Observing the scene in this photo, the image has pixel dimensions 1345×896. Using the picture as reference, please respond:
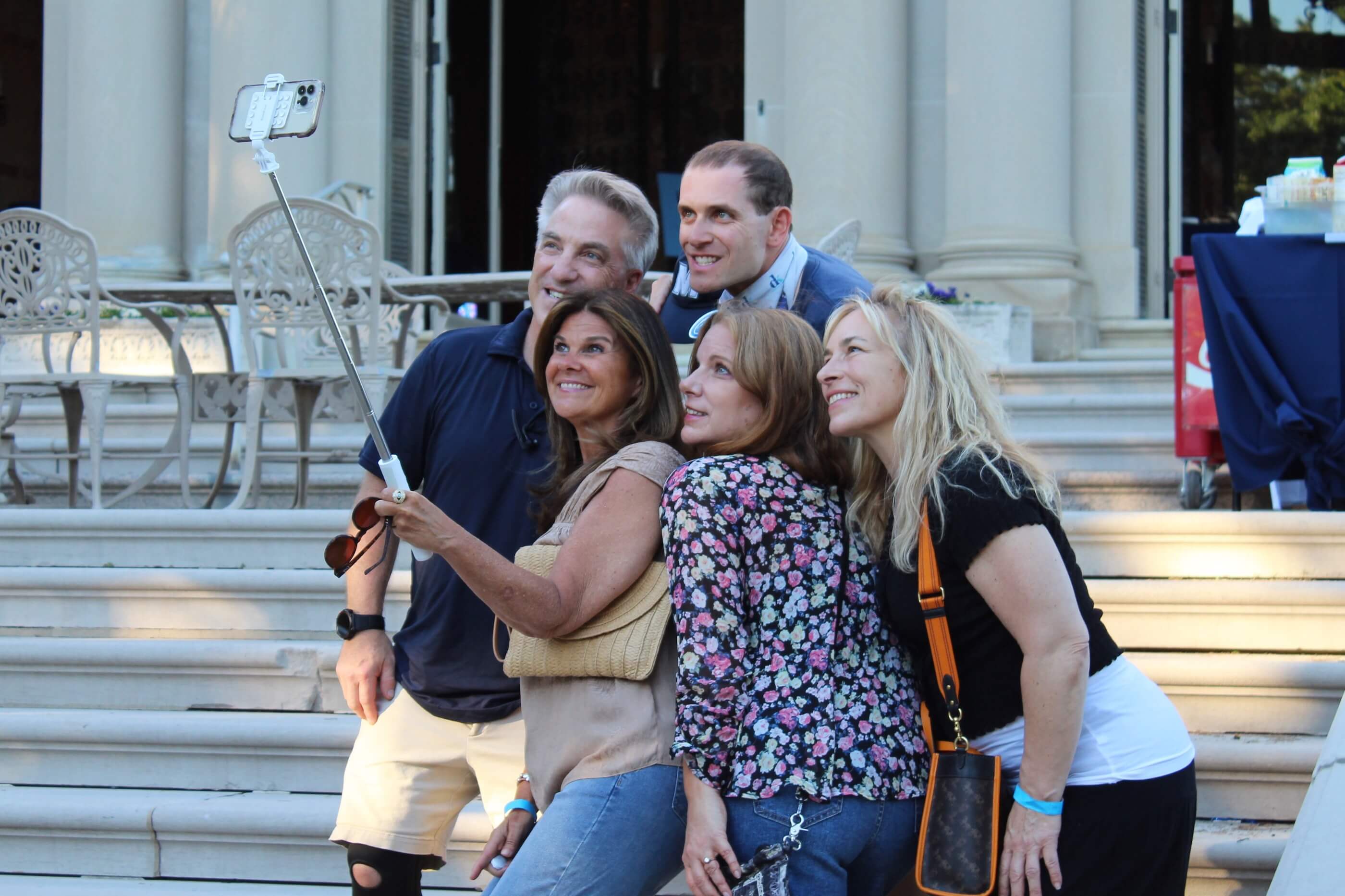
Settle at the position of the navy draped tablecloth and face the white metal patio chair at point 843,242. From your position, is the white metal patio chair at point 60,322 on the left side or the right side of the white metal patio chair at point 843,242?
left

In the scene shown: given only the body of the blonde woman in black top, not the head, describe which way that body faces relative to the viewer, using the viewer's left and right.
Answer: facing to the left of the viewer

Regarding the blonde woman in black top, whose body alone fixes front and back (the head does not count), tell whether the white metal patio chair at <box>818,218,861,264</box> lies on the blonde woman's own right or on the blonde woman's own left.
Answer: on the blonde woman's own right

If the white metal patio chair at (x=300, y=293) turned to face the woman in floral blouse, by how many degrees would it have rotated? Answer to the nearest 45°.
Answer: approximately 135° to its right

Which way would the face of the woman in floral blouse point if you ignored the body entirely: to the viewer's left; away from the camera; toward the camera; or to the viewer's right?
to the viewer's left

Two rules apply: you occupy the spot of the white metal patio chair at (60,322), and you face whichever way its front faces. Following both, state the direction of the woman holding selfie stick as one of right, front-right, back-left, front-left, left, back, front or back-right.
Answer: back-right

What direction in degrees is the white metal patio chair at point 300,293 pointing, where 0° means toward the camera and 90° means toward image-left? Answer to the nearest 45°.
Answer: approximately 225°
